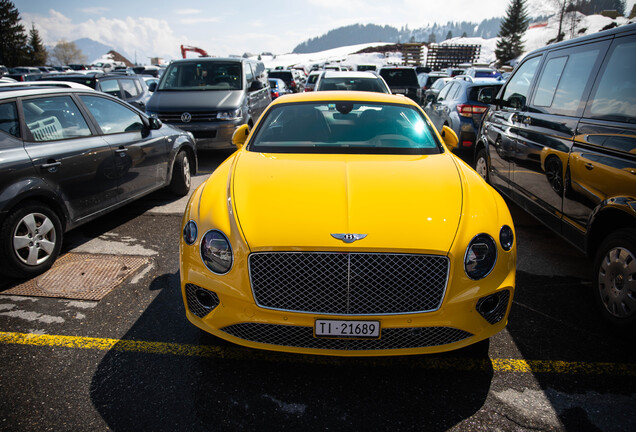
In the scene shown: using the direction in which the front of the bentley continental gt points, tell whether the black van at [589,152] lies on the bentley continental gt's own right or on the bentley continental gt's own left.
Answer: on the bentley continental gt's own left

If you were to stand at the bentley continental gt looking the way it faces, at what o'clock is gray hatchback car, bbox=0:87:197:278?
The gray hatchback car is roughly at 4 o'clock from the bentley continental gt.

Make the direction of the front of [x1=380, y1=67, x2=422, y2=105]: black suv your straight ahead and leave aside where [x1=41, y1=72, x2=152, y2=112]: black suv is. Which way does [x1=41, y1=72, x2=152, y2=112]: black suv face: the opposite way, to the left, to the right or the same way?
the opposite way

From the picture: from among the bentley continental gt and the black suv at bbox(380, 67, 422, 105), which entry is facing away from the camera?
the black suv

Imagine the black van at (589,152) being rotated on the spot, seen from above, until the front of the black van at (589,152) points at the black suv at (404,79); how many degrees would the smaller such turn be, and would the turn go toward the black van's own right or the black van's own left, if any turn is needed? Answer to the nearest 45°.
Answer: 0° — it already faces it

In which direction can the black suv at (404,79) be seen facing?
away from the camera

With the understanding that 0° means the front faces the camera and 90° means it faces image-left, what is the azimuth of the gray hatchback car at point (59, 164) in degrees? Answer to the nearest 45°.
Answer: approximately 225°

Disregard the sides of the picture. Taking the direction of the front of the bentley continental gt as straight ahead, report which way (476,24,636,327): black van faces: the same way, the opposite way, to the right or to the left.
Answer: the opposite way

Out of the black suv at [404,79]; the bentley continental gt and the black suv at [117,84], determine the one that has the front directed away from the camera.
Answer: the black suv at [404,79]
